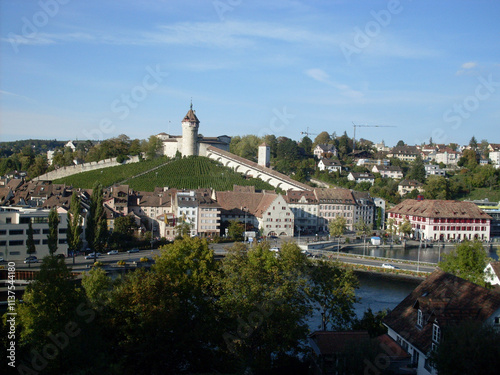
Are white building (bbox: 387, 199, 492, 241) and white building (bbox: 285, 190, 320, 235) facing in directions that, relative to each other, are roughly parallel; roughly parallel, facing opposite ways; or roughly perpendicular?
roughly parallel

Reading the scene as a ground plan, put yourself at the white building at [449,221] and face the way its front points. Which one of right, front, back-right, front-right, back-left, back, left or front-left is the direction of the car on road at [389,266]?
front

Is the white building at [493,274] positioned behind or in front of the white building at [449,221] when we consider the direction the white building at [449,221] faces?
in front

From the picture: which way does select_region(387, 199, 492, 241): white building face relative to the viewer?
toward the camera

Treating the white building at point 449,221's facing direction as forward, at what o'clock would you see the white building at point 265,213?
the white building at point 265,213 is roughly at 2 o'clock from the white building at point 449,221.

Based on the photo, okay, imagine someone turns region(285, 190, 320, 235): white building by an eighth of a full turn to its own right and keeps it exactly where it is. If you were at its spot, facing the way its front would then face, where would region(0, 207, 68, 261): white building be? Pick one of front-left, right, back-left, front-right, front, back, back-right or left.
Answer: front

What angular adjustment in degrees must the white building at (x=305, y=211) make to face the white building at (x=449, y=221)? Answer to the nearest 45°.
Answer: approximately 90° to its left

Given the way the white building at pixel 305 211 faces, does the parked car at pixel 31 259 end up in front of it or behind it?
in front

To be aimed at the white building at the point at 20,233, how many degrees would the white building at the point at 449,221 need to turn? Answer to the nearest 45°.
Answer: approximately 45° to its right

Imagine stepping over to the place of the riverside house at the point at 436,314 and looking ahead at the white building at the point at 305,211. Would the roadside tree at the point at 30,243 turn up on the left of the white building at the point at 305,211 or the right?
left

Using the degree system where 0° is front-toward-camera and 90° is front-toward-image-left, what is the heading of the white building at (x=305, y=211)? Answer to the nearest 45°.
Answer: approximately 0°

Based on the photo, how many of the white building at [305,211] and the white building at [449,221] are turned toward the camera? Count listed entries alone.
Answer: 2
